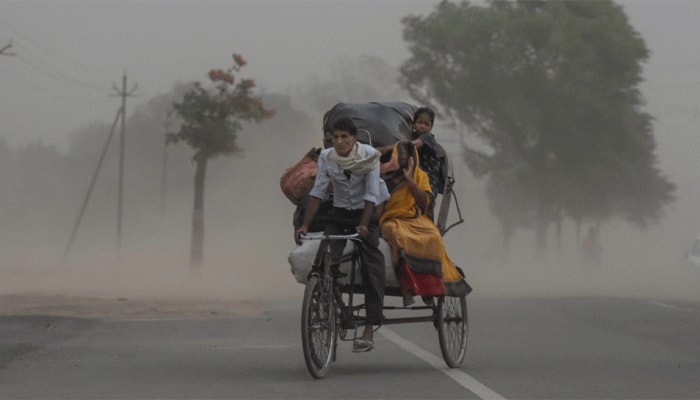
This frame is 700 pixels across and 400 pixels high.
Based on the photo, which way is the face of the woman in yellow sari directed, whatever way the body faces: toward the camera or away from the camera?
toward the camera

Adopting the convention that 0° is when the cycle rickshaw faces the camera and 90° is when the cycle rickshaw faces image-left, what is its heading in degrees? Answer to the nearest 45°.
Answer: approximately 45°
